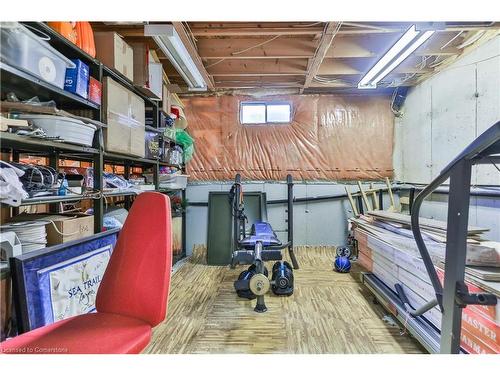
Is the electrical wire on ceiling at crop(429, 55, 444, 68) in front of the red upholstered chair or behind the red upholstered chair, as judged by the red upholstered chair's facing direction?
behind

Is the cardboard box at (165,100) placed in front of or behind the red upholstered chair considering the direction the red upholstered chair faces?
behind

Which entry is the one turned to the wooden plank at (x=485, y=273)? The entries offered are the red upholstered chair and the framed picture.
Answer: the framed picture

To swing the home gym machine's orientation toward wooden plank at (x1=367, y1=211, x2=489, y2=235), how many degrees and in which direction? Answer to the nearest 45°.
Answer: approximately 90° to its left

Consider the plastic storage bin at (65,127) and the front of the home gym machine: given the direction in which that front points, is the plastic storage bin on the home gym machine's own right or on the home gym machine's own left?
on the home gym machine's own right

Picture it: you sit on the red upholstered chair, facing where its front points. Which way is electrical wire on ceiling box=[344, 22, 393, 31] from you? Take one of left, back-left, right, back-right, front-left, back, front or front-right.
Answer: back-left

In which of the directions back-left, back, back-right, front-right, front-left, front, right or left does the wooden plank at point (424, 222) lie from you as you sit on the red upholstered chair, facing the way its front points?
back-left

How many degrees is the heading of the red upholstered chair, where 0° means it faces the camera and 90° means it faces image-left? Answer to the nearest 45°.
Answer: approximately 45°

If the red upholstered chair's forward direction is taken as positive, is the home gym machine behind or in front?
behind
